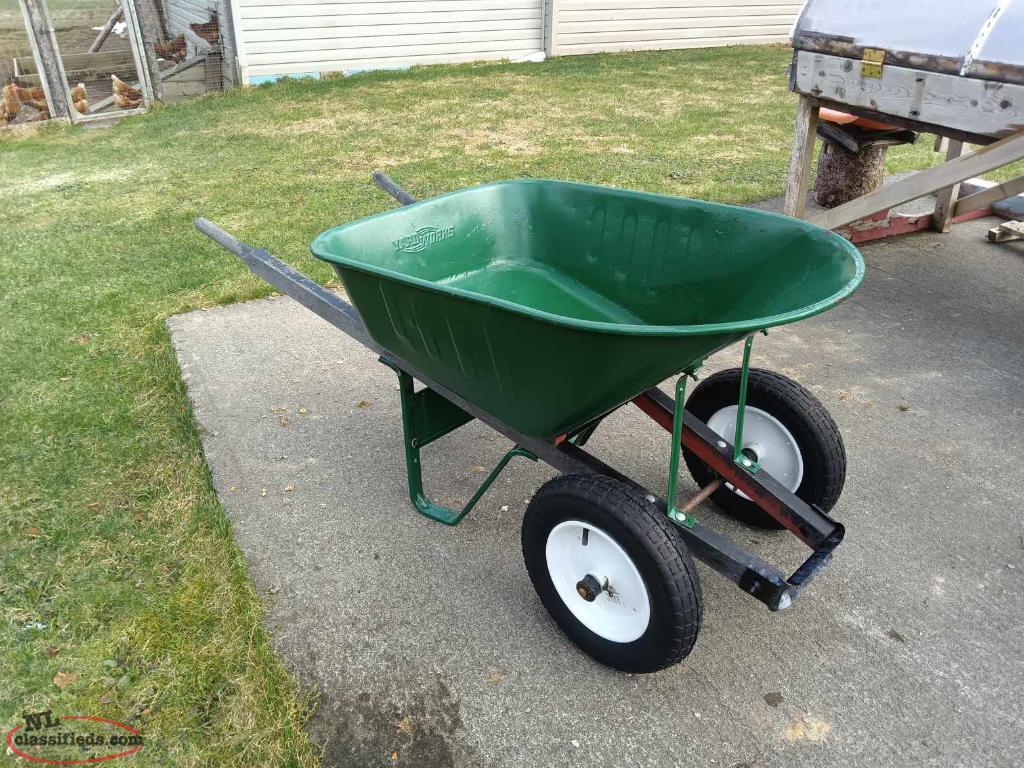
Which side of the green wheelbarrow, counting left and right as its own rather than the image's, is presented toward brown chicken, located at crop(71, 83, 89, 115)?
back

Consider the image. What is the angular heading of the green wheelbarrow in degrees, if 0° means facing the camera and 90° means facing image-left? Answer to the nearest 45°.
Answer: approximately 315°

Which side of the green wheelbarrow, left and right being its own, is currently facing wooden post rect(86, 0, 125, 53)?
back

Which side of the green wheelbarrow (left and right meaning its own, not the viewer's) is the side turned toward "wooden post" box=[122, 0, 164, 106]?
back

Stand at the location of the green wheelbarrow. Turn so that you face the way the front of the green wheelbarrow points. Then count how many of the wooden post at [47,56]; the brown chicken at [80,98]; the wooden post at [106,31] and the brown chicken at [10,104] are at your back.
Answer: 4

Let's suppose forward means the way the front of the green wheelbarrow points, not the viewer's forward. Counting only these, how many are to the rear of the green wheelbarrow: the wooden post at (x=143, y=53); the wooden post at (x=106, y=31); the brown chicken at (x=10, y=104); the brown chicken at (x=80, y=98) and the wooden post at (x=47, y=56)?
5

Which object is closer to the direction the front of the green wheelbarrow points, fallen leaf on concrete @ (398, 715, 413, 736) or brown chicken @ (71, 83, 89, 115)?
the fallen leaf on concrete

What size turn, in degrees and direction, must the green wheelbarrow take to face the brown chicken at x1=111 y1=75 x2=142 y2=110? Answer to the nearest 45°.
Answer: approximately 180°

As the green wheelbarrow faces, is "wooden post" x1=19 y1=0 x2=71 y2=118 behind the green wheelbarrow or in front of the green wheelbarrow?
behind

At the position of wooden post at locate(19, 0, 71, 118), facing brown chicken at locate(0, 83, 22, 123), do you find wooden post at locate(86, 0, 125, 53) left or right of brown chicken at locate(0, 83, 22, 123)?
right

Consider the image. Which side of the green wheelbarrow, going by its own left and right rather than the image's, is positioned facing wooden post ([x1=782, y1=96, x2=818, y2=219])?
left

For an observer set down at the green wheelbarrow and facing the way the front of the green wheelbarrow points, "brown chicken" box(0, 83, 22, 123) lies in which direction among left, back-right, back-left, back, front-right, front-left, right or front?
back
